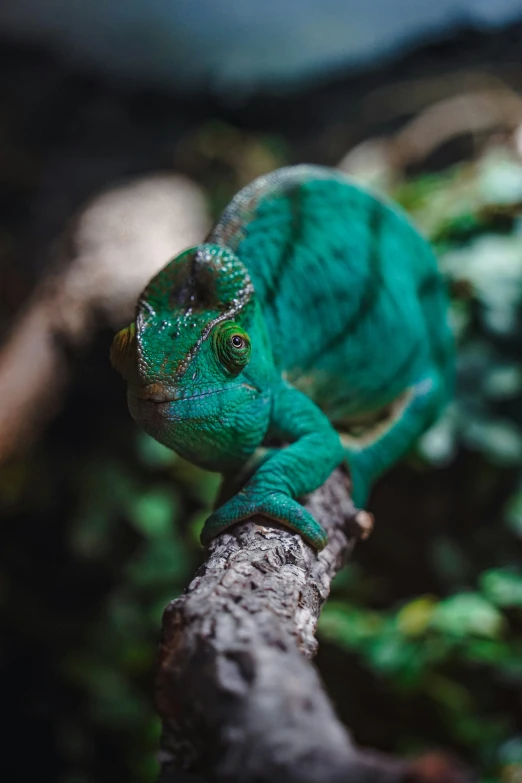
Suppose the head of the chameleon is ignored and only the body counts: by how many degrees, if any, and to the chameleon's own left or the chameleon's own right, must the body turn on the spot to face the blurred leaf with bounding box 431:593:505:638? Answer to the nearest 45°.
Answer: approximately 180°

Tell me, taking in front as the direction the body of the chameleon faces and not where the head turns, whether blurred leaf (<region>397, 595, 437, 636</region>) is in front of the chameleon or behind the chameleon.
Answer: behind

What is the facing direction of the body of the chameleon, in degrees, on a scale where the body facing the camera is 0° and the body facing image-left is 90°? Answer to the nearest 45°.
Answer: approximately 45°

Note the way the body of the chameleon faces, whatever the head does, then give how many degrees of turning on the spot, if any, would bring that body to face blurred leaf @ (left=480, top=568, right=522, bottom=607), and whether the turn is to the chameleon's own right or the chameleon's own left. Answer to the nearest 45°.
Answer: approximately 180°
